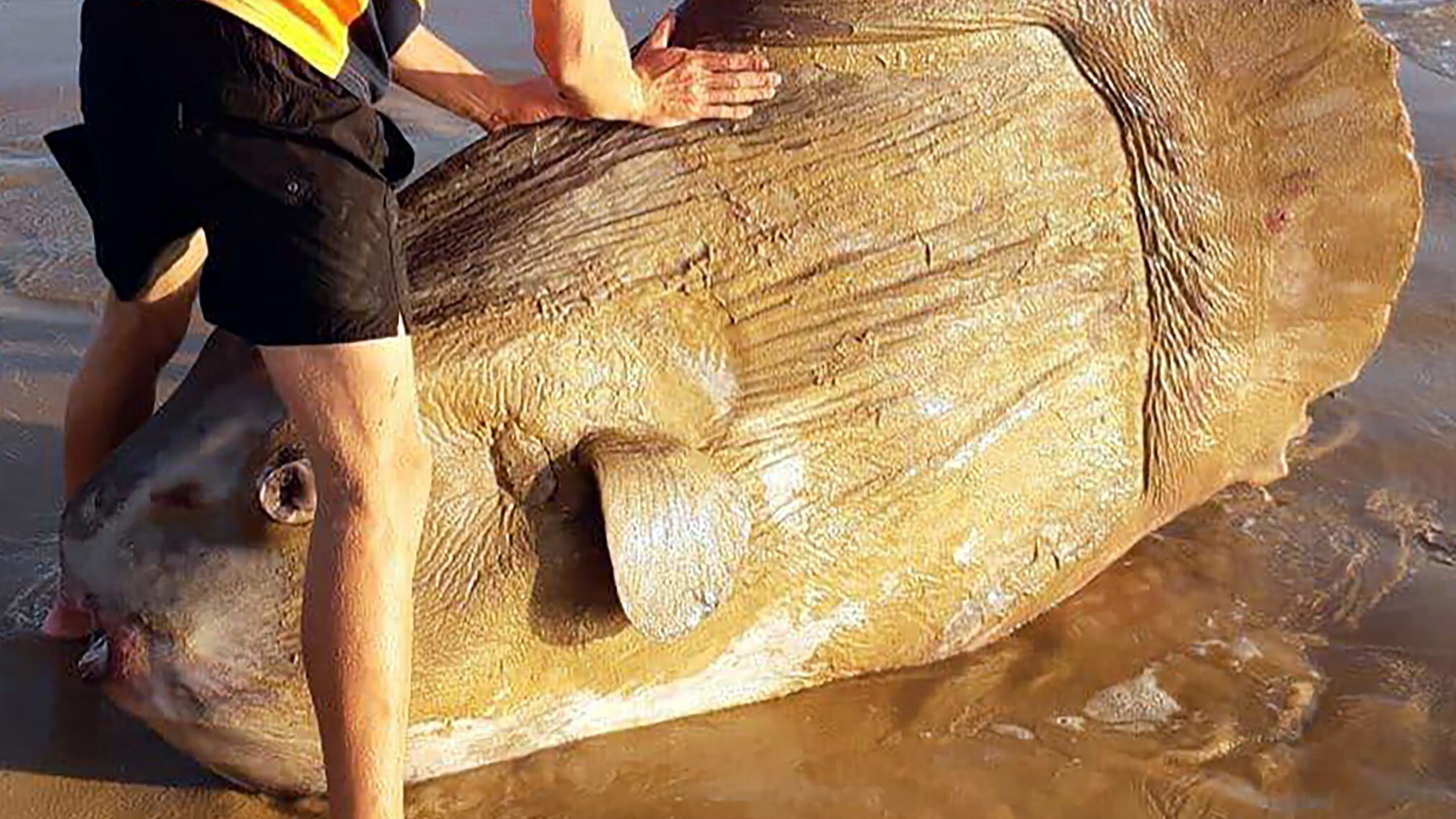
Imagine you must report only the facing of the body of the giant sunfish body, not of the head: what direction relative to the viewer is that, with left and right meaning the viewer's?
facing to the left of the viewer

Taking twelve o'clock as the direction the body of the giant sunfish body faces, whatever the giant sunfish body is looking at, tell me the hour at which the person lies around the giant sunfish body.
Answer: The person is roughly at 11 o'clock from the giant sunfish body.
